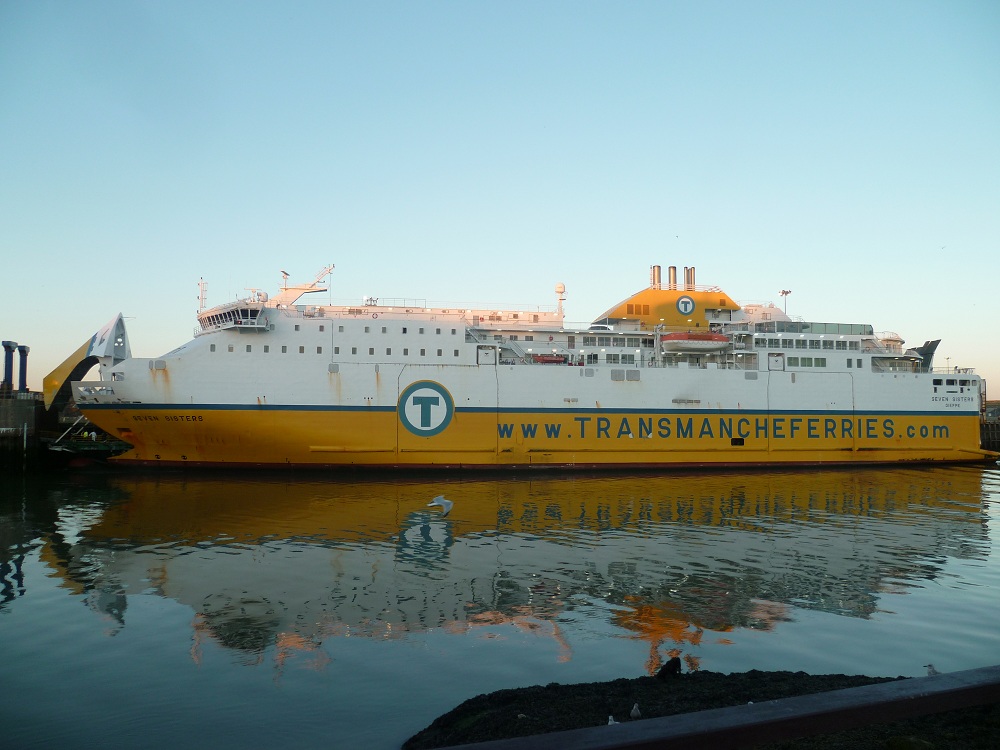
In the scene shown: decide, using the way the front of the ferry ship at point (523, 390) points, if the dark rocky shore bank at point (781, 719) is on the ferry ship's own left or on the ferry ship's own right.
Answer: on the ferry ship's own left

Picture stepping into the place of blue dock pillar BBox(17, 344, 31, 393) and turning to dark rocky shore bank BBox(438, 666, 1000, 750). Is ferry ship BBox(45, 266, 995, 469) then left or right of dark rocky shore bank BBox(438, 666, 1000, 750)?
left

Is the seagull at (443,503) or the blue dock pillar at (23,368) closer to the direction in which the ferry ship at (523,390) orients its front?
the blue dock pillar

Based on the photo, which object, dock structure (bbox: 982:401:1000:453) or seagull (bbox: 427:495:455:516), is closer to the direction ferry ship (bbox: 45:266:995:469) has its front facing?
the seagull

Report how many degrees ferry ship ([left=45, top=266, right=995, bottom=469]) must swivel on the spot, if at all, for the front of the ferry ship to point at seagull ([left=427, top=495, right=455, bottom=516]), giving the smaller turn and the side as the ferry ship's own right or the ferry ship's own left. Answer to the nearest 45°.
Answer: approximately 90° to the ferry ship's own left

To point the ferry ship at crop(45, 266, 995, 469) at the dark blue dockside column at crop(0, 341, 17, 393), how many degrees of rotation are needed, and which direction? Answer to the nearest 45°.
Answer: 0° — it already faces it

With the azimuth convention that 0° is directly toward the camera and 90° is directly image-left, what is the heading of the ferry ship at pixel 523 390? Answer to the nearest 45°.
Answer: approximately 90°

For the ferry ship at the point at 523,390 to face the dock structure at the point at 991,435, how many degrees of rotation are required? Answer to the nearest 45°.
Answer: approximately 135° to its right

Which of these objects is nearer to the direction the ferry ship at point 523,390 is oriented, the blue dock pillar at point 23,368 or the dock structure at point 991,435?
the blue dock pillar
